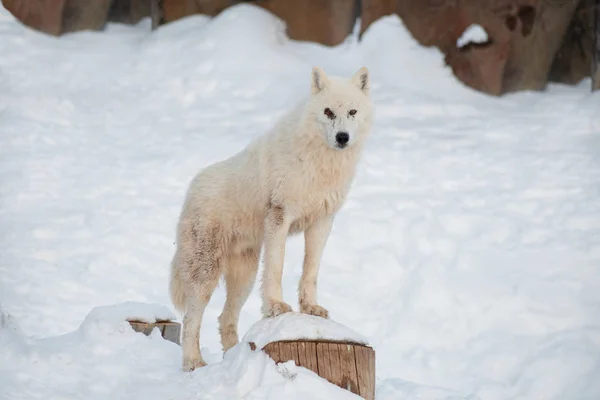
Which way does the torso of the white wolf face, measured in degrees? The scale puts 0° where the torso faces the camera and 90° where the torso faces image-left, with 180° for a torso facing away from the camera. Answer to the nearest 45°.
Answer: approximately 315°
